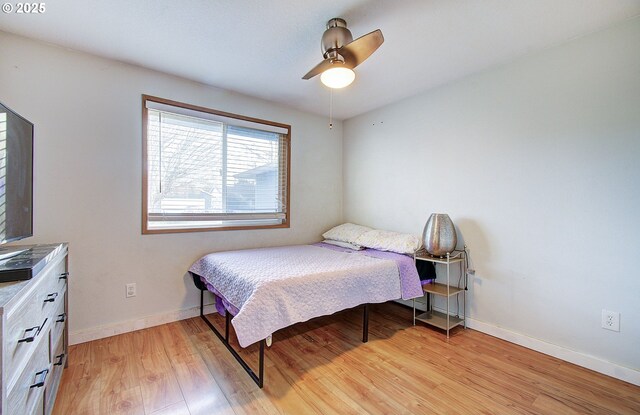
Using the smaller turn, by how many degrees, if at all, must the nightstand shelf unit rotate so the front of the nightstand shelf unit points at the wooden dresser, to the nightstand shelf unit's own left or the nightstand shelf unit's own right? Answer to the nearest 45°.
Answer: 0° — it already faces it

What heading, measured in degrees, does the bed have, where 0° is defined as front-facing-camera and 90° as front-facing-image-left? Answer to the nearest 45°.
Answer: approximately 45°

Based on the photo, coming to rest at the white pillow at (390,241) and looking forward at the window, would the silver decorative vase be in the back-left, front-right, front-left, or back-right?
back-left

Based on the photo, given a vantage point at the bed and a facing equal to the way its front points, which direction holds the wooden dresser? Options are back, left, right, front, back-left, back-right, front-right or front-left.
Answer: front

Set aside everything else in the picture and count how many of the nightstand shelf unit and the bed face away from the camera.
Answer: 0

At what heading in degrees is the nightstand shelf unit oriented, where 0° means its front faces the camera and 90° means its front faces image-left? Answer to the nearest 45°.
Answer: approximately 45°
